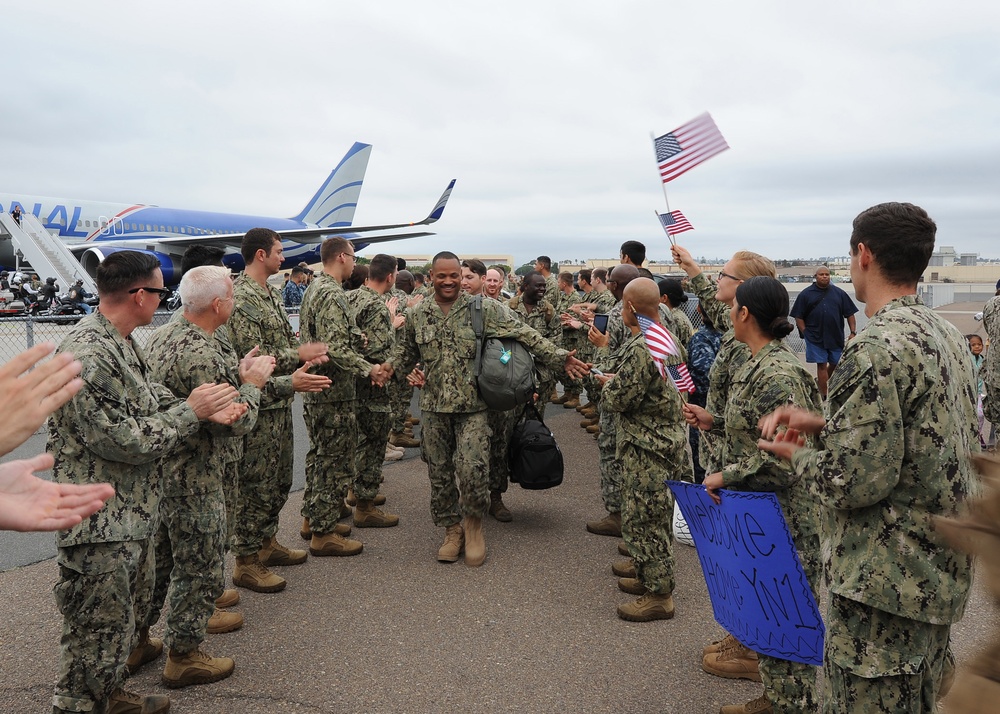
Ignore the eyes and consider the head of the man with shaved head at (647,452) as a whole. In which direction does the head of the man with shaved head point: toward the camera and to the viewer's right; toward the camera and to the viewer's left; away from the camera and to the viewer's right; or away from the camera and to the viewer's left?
away from the camera and to the viewer's left

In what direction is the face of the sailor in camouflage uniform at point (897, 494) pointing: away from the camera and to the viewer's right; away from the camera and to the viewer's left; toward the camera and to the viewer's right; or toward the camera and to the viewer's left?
away from the camera and to the viewer's left

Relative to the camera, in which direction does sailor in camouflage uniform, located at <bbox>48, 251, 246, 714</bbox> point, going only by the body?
to the viewer's right

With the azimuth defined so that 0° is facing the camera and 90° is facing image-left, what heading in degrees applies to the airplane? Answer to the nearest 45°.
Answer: approximately 45°

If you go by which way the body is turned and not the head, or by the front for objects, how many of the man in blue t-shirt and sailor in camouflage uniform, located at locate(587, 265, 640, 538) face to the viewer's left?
1

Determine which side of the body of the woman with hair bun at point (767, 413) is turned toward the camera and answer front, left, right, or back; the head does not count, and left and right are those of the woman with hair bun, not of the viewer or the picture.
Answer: left

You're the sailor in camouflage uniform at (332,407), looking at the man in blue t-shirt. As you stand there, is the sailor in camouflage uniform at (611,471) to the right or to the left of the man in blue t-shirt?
right

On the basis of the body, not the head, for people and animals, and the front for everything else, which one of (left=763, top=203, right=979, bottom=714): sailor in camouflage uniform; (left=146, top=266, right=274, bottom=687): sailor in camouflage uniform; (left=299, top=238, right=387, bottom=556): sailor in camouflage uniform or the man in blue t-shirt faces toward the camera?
the man in blue t-shirt

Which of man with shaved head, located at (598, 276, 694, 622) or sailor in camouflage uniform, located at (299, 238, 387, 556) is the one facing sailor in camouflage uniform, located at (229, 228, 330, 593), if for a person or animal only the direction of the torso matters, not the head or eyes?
the man with shaved head

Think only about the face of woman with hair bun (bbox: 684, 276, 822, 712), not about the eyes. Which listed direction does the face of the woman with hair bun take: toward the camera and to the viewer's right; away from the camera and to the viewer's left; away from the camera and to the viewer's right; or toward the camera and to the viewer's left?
away from the camera and to the viewer's left

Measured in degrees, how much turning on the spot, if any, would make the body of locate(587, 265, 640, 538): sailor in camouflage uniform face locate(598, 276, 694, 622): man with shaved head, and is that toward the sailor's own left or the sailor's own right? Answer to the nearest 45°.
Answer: approximately 90° to the sailor's own left

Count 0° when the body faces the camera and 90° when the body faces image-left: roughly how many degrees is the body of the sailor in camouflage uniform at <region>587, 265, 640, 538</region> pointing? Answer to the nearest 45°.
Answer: approximately 90°

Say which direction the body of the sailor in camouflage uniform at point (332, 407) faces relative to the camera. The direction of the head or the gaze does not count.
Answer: to the viewer's right

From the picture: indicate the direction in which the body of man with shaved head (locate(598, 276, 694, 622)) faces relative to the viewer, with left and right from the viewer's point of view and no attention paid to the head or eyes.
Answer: facing to the left of the viewer

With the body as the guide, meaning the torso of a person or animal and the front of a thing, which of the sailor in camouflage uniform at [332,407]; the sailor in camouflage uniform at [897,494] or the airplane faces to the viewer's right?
the sailor in camouflage uniform at [332,407]

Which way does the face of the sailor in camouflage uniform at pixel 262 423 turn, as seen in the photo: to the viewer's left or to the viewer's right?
to the viewer's right

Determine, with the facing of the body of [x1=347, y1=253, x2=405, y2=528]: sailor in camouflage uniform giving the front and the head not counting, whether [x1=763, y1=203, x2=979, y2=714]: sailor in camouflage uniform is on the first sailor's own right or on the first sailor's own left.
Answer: on the first sailor's own right
